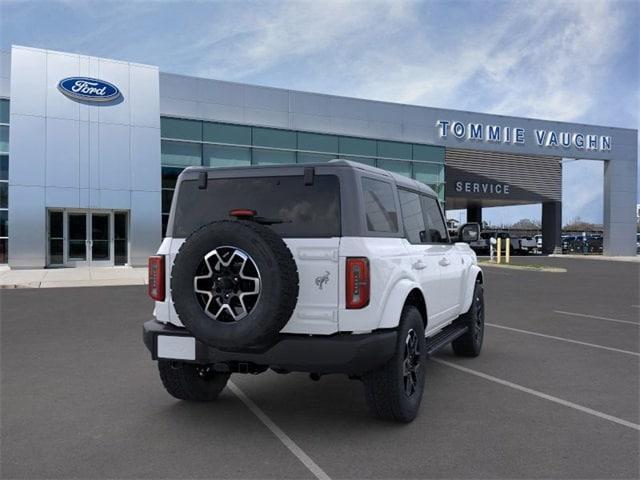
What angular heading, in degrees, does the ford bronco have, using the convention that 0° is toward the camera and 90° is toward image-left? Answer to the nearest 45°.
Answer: approximately 225°

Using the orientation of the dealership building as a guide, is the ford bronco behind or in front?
in front

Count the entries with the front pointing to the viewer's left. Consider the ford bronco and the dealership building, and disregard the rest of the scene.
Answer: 0

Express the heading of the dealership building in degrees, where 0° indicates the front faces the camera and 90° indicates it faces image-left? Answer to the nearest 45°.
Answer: approximately 315°

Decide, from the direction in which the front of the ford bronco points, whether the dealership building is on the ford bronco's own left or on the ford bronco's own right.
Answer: on the ford bronco's own left
